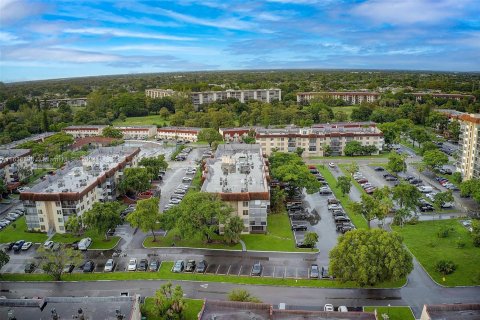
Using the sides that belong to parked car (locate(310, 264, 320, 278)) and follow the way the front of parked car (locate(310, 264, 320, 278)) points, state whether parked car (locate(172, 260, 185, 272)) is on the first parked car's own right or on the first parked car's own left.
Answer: on the first parked car's own right

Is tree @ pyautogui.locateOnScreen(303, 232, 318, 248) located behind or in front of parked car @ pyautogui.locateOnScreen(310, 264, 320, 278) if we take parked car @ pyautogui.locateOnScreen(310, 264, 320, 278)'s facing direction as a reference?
behind

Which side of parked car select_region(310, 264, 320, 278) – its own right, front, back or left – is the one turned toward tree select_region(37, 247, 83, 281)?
right

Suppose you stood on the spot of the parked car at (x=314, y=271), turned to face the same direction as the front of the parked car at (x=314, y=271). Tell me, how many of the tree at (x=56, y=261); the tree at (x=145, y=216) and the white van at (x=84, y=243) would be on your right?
3

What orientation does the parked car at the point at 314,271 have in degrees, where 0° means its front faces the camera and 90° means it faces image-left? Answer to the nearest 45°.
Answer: approximately 0°

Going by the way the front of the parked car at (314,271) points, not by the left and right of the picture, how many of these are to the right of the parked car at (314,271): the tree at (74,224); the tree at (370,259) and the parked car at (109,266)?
2

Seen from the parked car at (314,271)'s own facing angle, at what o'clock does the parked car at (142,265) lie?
the parked car at (142,265) is roughly at 3 o'clock from the parked car at (314,271).
